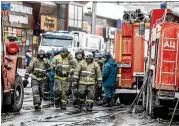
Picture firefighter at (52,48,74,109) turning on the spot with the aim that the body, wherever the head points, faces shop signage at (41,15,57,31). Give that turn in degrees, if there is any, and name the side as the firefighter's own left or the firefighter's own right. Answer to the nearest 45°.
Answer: approximately 180°

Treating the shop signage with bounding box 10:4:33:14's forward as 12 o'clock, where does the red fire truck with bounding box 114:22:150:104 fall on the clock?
The red fire truck is roughly at 1 o'clock from the shop signage.

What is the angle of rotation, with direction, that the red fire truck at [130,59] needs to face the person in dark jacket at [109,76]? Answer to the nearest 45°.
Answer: approximately 135° to its left

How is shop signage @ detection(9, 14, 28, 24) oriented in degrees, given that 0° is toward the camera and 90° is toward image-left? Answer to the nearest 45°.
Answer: approximately 315°

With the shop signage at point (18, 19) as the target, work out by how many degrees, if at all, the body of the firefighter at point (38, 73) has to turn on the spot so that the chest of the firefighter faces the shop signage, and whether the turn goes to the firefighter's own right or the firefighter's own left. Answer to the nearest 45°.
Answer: approximately 180°

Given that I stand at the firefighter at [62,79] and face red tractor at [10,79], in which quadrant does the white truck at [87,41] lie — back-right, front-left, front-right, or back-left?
back-right

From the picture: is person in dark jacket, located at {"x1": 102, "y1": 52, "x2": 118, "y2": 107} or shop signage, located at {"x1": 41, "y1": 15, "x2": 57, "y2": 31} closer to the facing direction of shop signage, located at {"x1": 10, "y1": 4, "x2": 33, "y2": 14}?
the person in dark jacket

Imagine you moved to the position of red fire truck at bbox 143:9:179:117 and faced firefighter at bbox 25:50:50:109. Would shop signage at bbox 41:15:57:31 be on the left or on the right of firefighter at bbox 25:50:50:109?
right

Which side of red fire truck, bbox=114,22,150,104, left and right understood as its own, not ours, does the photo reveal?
back

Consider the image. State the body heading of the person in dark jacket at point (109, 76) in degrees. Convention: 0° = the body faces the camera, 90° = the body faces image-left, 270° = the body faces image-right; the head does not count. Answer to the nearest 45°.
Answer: approximately 90°
